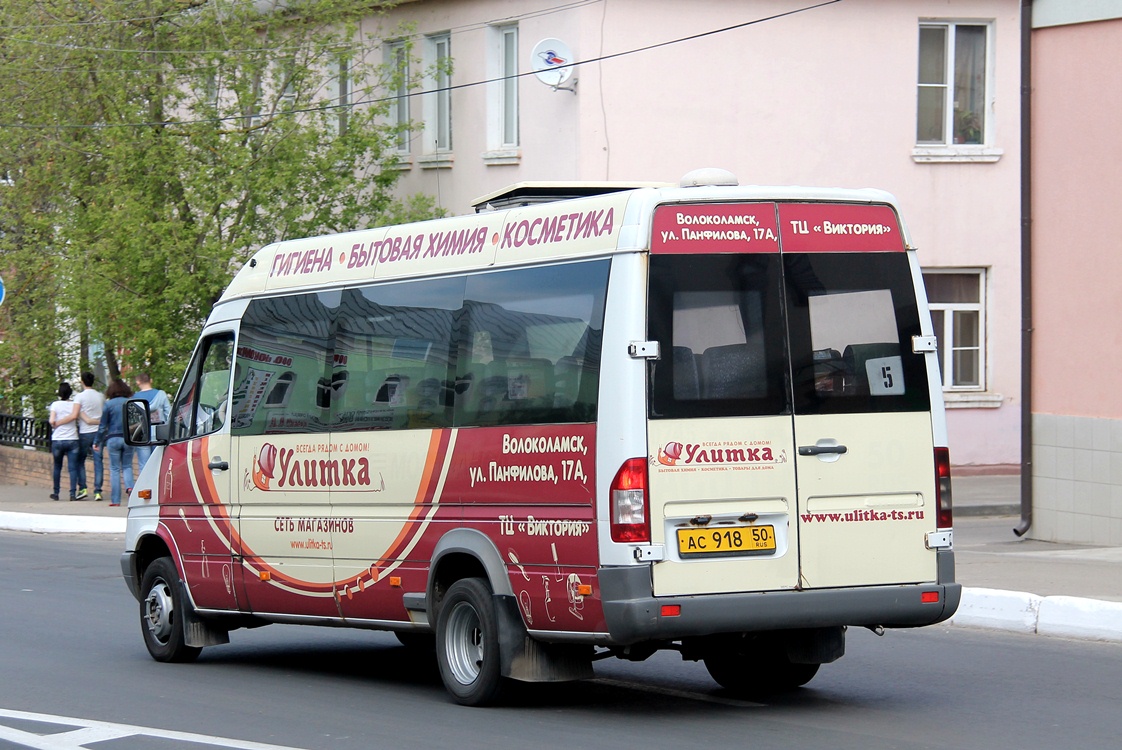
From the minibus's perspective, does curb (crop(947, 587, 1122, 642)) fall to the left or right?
on its right

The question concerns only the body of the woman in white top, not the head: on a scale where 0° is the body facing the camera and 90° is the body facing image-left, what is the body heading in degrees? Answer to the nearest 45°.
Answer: approximately 180°

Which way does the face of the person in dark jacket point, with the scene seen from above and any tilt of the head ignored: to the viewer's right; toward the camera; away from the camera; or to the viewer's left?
away from the camera

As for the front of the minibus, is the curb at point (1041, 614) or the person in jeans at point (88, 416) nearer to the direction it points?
the person in jeans

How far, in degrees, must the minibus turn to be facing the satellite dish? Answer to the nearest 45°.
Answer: approximately 45° to its right

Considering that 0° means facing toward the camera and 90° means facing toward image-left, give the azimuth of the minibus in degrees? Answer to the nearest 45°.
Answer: approximately 135°
